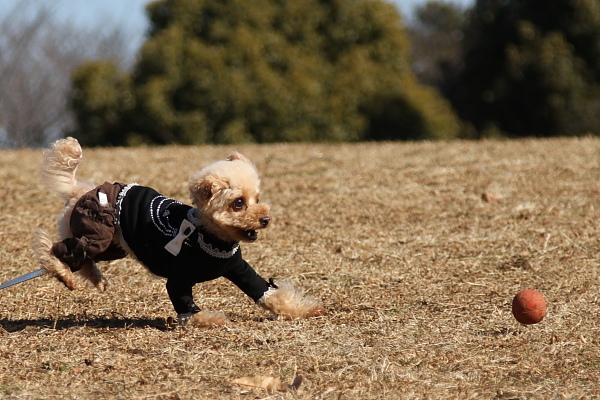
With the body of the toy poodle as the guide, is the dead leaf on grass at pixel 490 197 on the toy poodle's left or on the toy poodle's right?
on the toy poodle's left

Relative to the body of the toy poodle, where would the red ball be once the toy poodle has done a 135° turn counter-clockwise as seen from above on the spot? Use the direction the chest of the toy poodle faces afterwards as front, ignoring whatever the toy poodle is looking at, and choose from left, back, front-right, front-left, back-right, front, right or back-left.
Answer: back-right

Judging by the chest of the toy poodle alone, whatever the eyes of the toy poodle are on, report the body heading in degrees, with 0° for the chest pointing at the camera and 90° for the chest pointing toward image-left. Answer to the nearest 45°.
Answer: approximately 270°

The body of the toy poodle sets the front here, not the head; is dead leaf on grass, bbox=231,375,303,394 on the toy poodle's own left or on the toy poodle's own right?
on the toy poodle's own right
